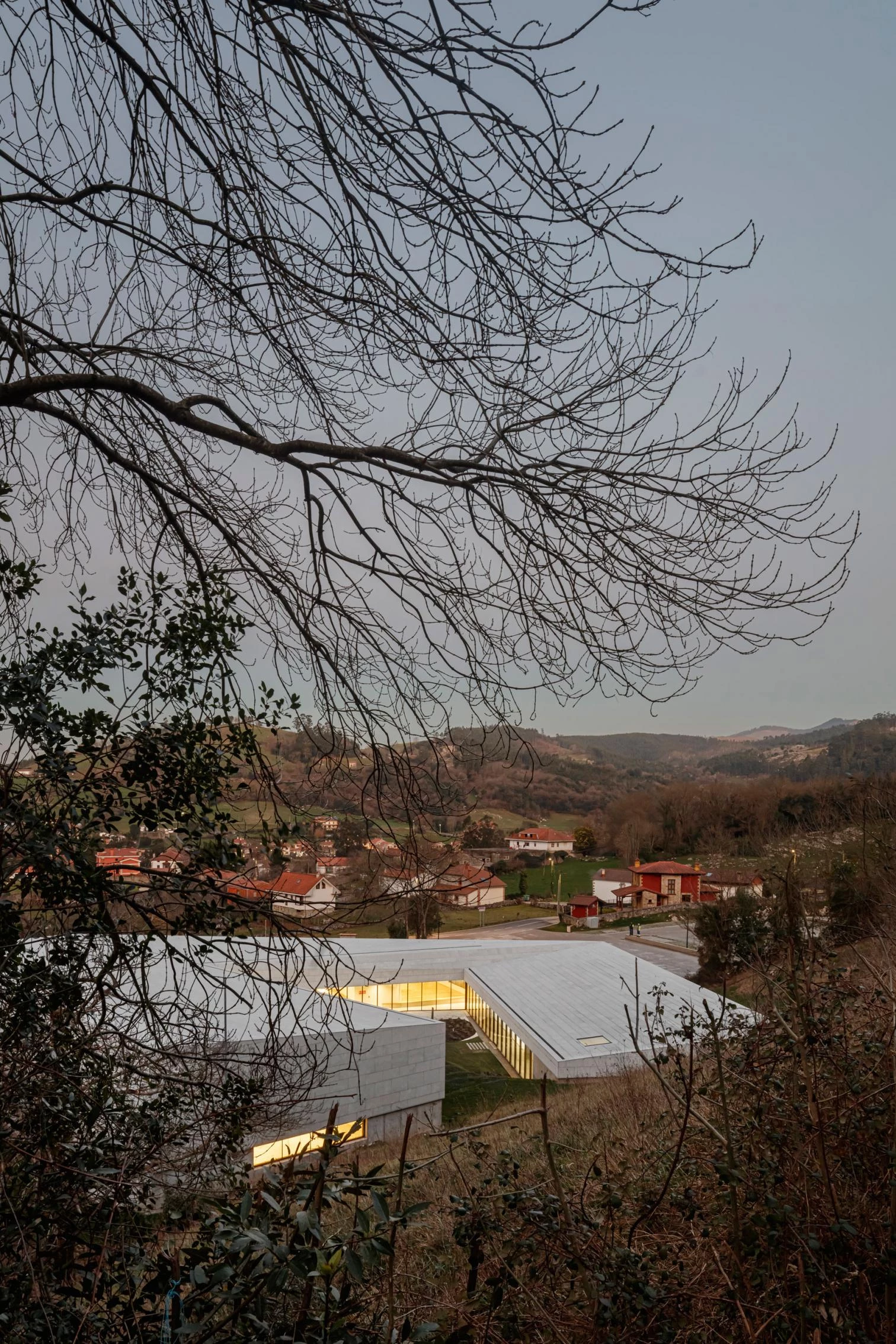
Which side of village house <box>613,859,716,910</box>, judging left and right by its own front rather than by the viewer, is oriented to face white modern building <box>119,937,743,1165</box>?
front

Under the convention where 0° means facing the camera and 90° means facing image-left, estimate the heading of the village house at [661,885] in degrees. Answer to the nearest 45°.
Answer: approximately 0°

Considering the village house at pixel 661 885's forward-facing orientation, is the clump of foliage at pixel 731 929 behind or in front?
in front

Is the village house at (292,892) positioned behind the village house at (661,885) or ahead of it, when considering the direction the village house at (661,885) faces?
ahead
